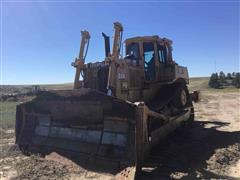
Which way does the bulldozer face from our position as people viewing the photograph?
facing the viewer and to the left of the viewer
